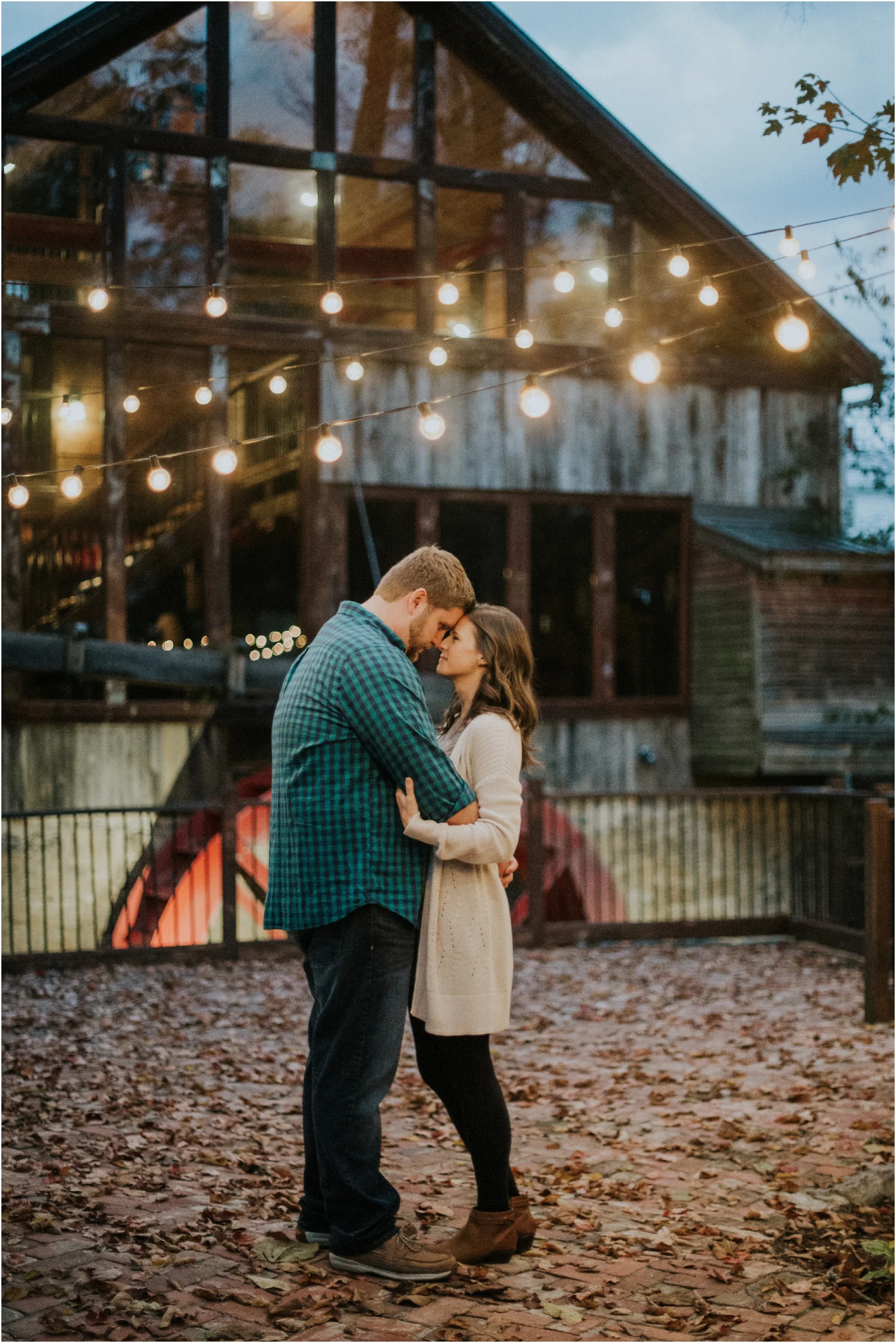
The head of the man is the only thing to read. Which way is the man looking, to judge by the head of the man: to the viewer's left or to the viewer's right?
to the viewer's right

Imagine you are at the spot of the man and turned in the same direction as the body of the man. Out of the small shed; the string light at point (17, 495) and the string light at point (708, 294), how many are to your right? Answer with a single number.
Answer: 0

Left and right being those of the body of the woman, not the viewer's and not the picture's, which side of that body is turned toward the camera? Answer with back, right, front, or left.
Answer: left

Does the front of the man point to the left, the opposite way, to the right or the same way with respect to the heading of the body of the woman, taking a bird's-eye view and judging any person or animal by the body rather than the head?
the opposite way

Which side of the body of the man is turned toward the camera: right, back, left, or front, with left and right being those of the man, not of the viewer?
right

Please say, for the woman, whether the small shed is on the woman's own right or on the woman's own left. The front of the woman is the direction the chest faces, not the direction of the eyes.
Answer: on the woman's own right

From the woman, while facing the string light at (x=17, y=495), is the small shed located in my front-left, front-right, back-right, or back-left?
front-right

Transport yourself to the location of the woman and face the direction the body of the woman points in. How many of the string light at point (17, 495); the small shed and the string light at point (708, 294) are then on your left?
0

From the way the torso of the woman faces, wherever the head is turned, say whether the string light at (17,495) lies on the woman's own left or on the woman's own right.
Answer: on the woman's own right

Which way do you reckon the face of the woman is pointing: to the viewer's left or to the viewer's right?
to the viewer's left
